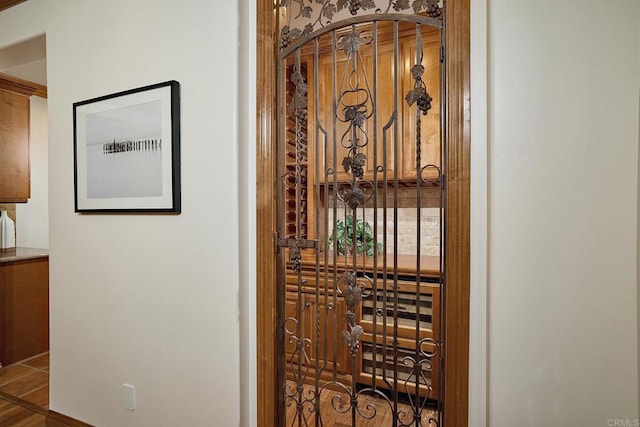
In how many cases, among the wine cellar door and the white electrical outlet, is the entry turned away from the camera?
0

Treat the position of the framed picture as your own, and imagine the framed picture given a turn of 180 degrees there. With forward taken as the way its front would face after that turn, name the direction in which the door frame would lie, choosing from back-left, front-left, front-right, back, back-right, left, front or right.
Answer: right

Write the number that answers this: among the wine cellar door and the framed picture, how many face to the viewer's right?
0

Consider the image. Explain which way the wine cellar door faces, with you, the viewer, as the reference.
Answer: facing the viewer

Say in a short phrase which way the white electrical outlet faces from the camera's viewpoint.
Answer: facing the viewer and to the left of the viewer

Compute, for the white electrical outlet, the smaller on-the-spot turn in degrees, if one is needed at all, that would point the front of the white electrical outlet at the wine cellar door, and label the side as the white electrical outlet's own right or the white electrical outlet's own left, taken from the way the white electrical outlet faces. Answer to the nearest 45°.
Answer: approximately 90° to the white electrical outlet's own left

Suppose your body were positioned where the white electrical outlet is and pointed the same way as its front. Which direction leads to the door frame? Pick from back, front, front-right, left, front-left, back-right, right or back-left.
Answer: left

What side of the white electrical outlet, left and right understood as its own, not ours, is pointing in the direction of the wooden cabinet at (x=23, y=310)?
right

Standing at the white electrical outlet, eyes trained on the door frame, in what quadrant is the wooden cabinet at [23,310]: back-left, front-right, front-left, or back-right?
back-left

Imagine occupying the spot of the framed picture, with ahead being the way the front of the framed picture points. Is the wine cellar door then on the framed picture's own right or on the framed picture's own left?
on the framed picture's own left

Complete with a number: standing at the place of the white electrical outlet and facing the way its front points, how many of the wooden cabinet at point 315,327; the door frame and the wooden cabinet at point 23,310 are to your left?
2
